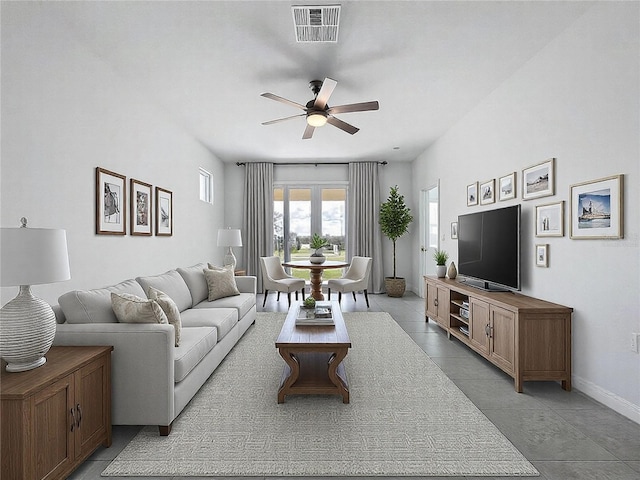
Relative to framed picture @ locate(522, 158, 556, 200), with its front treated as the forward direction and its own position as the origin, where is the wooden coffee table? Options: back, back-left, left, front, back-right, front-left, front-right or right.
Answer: front

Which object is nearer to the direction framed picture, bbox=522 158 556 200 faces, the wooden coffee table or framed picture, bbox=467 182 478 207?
the wooden coffee table

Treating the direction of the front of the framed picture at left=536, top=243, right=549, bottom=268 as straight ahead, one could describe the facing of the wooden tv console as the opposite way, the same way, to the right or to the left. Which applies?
the same way

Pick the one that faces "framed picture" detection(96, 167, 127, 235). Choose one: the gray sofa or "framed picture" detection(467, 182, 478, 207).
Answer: "framed picture" detection(467, 182, 478, 207)

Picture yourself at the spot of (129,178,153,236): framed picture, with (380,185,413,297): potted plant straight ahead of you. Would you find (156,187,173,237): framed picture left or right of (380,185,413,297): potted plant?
left

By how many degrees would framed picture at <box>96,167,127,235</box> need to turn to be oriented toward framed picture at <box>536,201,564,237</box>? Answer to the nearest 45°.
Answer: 0° — it already faces it

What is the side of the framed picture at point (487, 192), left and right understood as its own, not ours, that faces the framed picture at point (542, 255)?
left

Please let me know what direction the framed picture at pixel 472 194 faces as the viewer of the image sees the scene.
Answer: facing the viewer and to the left of the viewer

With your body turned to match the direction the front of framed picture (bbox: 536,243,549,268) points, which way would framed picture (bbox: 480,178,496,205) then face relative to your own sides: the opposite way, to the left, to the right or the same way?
the same way

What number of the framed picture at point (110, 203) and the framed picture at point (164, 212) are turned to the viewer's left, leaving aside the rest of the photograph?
0

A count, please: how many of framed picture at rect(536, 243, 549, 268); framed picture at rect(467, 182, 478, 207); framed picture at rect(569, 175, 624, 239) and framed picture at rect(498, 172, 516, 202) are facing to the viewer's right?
0

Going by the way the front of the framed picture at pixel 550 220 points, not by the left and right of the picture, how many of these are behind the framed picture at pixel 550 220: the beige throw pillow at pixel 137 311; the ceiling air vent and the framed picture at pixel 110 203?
0

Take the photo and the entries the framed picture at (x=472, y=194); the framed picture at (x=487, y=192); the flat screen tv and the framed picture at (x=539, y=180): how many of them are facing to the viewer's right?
0

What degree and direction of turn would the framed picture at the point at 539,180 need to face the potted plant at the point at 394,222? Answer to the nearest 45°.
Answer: approximately 90° to its right

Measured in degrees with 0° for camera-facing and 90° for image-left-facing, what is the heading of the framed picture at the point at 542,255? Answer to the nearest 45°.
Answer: approximately 45°

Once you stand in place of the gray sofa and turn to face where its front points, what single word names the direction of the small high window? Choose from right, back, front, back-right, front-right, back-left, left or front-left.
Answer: back-left

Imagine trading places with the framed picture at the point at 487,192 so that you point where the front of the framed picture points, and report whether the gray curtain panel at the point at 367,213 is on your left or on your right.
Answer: on your right

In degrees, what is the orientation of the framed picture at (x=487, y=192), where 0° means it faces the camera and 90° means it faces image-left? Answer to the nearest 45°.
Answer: approximately 45°

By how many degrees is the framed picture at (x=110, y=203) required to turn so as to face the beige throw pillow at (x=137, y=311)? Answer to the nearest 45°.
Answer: approximately 45° to its right

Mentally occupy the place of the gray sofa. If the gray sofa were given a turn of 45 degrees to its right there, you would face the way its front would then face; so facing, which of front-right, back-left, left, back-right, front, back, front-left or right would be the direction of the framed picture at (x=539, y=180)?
left

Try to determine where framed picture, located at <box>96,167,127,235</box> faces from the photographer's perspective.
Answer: facing the viewer and to the right of the viewer

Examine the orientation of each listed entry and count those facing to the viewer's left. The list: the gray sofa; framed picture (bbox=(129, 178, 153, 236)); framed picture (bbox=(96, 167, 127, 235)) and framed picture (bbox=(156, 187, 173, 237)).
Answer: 0
